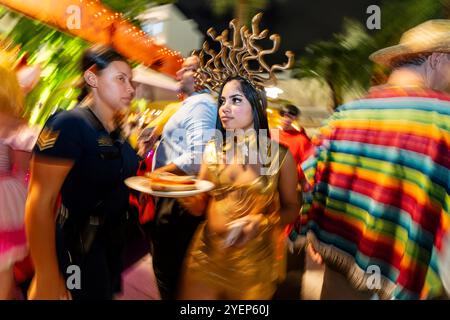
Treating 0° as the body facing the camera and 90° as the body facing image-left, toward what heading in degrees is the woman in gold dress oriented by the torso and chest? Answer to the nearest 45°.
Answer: approximately 45°

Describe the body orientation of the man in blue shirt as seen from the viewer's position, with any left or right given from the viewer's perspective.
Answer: facing to the left of the viewer

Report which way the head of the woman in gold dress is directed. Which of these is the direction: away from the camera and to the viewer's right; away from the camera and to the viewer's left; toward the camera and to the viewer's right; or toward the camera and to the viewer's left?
toward the camera and to the viewer's left

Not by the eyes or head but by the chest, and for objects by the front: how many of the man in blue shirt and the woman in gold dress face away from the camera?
0

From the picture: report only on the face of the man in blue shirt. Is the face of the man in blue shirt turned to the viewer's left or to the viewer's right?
to the viewer's left
